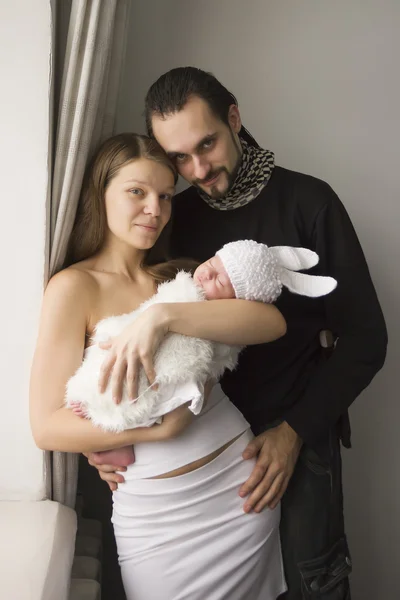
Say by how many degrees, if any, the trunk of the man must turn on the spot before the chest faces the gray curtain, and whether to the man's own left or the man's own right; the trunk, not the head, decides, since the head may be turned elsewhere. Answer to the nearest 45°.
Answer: approximately 45° to the man's own right

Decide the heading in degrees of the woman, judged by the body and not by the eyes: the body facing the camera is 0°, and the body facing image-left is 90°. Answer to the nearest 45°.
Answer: approximately 315°
